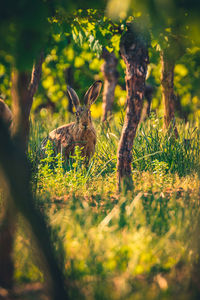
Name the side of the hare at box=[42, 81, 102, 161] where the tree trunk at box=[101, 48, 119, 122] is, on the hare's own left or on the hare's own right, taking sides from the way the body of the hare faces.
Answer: on the hare's own left

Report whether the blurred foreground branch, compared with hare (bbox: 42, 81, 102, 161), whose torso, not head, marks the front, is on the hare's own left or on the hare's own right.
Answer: on the hare's own right

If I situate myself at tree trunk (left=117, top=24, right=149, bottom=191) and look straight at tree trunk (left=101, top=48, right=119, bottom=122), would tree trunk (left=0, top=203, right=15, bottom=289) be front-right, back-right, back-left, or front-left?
back-left

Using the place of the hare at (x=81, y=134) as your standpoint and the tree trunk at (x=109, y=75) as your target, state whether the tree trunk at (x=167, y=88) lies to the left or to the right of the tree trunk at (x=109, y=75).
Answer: right

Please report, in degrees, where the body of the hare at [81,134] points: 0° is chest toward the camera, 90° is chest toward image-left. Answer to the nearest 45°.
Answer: approximately 315°

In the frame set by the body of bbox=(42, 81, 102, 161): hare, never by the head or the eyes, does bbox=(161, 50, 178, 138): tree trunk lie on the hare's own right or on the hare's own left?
on the hare's own left

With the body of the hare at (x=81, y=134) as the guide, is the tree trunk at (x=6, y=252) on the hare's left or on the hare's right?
on the hare's right

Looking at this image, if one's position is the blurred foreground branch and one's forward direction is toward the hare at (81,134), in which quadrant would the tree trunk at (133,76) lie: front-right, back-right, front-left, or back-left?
front-right

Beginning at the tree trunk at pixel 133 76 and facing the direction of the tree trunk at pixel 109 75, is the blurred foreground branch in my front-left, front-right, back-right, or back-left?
back-left
